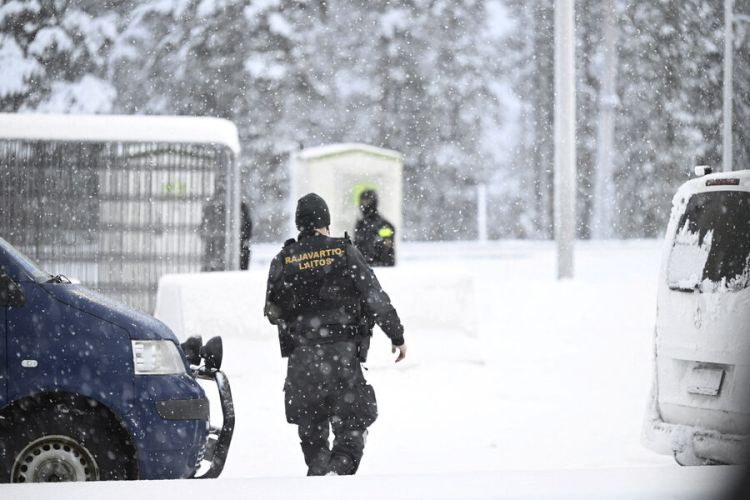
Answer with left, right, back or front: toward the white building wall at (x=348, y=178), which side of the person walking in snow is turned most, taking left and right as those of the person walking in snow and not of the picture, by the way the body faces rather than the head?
front

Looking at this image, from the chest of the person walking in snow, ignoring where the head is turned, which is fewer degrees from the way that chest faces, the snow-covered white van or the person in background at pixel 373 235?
the person in background

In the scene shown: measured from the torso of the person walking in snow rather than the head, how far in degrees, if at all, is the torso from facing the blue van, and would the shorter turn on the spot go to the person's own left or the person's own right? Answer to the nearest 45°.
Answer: approximately 135° to the person's own left

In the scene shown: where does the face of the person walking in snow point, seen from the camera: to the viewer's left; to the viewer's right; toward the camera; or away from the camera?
away from the camera

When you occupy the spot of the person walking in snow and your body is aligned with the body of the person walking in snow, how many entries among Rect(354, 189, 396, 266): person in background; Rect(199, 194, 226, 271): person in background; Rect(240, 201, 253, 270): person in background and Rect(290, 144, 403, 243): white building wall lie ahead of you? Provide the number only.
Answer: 4

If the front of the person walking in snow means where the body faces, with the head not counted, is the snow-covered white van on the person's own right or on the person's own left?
on the person's own right

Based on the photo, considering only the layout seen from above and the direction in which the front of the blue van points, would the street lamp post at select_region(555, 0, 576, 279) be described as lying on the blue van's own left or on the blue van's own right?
on the blue van's own left

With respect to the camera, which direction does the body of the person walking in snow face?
away from the camera

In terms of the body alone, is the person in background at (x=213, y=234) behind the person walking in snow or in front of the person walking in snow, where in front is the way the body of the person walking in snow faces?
in front

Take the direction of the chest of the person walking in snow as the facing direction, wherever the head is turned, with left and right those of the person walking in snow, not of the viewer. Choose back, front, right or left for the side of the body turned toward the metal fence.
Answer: front

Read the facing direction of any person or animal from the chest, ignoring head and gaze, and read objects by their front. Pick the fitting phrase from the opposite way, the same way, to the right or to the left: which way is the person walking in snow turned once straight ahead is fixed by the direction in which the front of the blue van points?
to the left

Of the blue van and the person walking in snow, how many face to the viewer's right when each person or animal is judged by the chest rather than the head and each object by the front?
1

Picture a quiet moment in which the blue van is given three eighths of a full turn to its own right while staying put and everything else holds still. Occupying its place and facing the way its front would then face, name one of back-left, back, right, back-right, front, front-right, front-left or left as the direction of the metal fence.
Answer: back-right

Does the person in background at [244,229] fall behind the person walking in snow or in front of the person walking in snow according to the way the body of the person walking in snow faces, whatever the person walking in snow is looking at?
in front

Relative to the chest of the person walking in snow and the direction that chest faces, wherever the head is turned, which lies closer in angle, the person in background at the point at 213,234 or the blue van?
the person in background

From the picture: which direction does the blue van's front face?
to the viewer's right

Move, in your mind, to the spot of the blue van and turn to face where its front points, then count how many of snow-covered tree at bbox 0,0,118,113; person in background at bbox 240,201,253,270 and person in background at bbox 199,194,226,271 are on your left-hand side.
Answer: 3

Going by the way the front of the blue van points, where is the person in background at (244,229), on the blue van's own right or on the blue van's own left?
on the blue van's own left

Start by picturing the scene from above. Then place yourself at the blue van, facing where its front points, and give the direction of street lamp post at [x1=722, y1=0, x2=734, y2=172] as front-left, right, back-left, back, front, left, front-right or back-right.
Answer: front-left

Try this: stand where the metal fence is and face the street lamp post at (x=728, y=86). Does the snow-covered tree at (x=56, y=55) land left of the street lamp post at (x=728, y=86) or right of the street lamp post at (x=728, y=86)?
left
